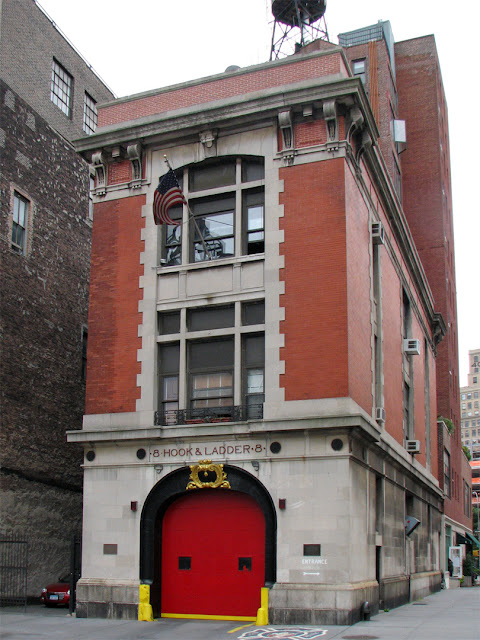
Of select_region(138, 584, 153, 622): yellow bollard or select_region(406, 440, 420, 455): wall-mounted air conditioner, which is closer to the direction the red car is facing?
the yellow bollard
